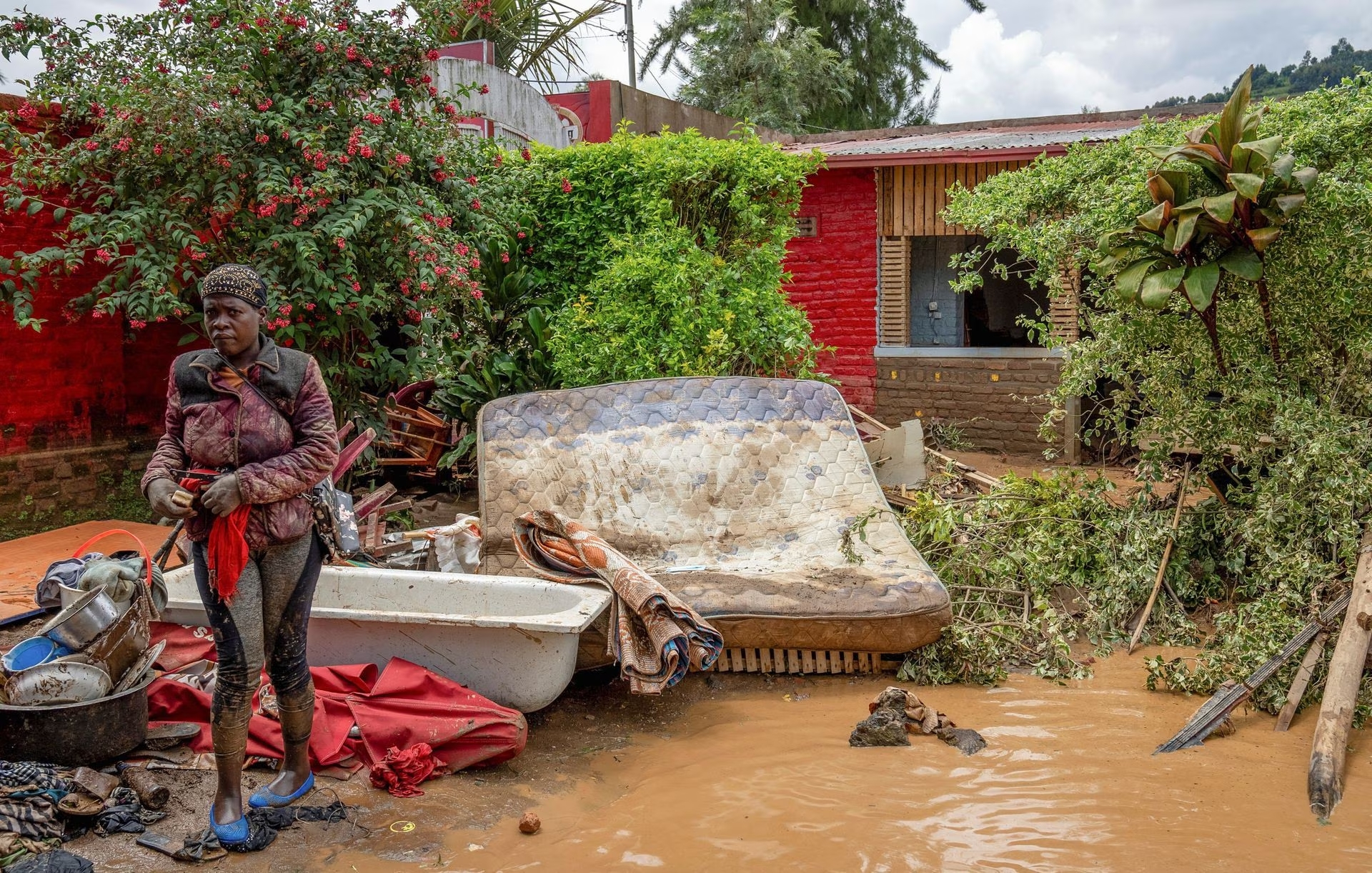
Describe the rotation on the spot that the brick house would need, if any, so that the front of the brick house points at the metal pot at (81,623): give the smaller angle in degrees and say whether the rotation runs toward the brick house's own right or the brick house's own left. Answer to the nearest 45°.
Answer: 0° — it already faces it

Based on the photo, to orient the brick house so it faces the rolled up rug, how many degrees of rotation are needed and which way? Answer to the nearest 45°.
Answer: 0° — it already faces it

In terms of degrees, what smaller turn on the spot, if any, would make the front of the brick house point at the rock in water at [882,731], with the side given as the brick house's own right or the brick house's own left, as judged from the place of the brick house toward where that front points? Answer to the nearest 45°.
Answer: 0° — it already faces it

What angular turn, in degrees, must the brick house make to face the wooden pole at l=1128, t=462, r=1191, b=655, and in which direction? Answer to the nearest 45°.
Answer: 0° — it already faces it

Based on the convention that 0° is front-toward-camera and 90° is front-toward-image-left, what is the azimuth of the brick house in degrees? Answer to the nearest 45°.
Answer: approximately 0°

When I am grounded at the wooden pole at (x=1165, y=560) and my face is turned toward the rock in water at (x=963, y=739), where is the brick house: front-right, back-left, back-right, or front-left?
back-right

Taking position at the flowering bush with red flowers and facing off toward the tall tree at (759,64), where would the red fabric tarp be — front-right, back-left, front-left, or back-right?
back-right

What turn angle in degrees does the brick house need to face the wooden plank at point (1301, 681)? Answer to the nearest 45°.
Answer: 0° — it already faces it
